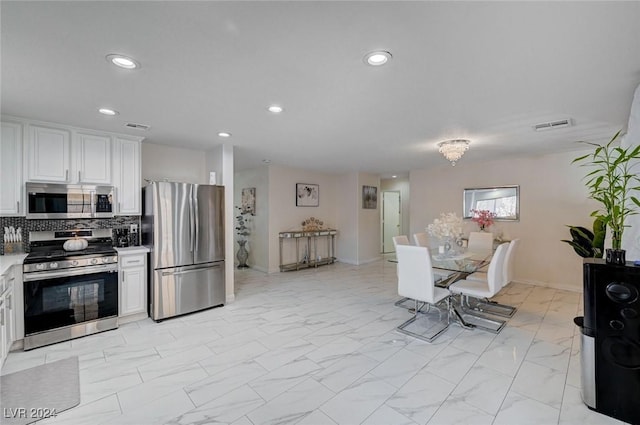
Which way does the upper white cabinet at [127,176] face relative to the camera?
toward the camera

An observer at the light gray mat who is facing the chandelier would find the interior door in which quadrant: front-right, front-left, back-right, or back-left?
front-left

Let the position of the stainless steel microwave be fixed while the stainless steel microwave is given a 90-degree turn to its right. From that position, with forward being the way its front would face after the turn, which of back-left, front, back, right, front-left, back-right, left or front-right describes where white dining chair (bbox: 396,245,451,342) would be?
back-left

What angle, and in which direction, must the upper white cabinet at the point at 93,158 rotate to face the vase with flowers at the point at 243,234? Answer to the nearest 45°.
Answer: approximately 135° to its left

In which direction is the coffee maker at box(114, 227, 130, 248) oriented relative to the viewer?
toward the camera

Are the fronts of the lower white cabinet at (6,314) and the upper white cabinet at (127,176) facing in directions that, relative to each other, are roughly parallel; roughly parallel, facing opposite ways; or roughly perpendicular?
roughly perpendicular

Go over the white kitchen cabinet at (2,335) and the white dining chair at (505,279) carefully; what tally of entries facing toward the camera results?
0

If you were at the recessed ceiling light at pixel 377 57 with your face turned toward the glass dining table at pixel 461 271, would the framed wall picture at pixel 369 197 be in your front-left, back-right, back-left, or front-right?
front-left

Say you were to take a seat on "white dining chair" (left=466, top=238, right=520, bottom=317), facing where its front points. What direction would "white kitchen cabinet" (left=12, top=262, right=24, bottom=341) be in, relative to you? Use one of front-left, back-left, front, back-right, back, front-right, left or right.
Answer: front-left

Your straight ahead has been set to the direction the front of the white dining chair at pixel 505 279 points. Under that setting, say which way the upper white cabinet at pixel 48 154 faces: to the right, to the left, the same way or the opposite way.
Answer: the opposite way

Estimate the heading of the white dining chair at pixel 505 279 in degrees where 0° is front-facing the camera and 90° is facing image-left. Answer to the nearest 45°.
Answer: approximately 90°

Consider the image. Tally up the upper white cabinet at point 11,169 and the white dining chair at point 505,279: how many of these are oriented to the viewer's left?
1

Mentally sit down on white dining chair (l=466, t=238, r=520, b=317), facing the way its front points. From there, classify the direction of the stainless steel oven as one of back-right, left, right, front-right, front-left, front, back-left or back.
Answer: front-left

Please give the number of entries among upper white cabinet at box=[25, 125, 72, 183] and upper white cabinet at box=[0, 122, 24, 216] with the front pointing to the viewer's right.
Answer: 0

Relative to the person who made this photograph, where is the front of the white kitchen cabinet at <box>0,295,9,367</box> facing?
facing to the right of the viewer

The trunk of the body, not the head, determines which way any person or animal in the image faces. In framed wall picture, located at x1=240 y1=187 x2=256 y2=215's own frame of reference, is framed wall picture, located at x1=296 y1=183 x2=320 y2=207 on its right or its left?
on its left

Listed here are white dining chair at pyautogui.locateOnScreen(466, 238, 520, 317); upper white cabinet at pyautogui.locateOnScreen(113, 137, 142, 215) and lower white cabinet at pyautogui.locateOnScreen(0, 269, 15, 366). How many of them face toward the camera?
1

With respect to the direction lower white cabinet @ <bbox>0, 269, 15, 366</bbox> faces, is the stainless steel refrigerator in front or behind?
in front

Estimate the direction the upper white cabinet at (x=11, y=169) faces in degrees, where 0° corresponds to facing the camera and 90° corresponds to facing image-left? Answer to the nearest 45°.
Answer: approximately 0°
